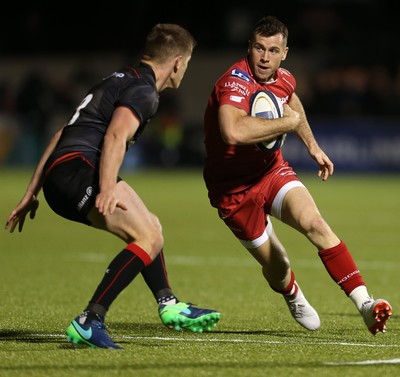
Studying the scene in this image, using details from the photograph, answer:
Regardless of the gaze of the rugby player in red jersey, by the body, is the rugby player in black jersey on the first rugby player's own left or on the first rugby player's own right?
on the first rugby player's own right

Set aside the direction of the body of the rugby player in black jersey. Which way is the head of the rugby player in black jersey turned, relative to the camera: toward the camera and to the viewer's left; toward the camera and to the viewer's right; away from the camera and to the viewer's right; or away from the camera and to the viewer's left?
away from the camera and to the viewer's right
